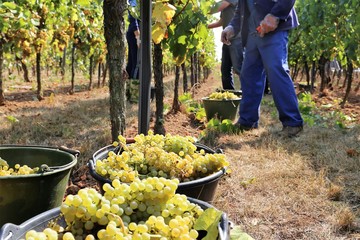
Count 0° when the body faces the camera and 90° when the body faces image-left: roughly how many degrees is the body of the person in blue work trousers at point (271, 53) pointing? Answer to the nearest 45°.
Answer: approximately 45°
